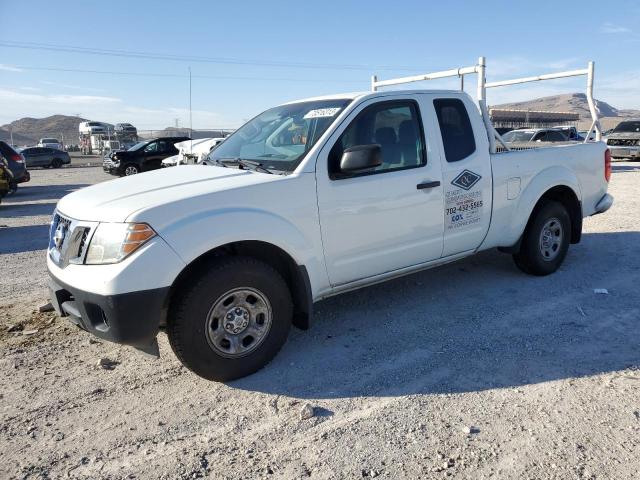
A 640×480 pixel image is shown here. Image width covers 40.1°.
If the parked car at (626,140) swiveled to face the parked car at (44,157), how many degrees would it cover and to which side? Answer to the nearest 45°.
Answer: approximately 90° to its right

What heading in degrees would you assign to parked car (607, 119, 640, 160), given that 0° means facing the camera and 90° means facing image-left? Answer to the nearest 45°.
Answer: approximately 0°

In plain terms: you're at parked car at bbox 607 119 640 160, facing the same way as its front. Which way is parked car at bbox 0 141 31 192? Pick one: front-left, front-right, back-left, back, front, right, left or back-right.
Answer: front-right

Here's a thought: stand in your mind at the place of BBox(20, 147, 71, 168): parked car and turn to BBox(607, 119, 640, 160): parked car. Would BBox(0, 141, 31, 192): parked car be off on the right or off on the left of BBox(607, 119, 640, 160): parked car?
right

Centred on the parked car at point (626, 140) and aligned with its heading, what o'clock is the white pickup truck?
The white pickup truck is roughly at 12 o'clock from the parked car.

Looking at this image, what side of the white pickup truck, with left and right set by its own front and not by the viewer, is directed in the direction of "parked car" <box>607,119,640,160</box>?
back

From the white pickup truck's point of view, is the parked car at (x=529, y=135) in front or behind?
behind

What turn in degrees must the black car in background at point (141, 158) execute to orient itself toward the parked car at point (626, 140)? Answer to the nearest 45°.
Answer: approximately 135° to its left

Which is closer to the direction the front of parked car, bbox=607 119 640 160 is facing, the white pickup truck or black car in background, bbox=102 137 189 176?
the white pickup truck
